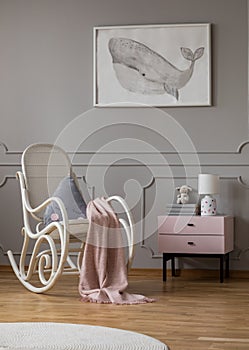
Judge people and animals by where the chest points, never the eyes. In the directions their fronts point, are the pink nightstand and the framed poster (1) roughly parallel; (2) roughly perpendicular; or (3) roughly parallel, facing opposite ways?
roughly parallel

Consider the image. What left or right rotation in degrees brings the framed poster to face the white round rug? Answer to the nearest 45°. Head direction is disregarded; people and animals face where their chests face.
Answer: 0° — it already faces it

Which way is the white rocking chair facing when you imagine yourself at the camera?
facing the viewer and to the right of the viewer

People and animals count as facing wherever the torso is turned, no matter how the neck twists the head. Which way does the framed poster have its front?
toward the camera

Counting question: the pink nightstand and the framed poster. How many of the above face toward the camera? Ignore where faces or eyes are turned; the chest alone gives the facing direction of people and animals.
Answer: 2

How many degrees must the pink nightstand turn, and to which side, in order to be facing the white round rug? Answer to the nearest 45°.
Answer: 0° — it already faces it
